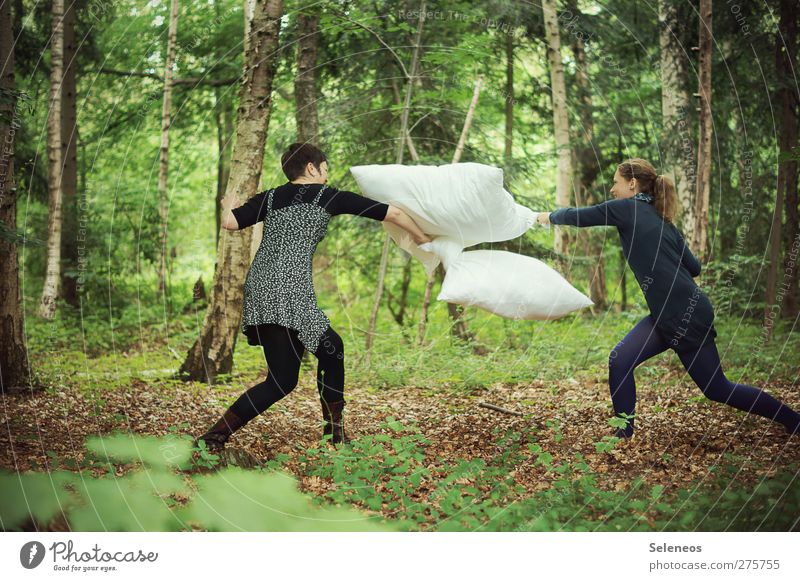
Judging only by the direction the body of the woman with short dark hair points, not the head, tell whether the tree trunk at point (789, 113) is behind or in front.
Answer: in front

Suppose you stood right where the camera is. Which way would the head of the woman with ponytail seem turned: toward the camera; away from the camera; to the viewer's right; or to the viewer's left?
to the viewer's left

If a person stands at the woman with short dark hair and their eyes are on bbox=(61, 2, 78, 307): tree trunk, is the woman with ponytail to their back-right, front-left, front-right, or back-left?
back-right

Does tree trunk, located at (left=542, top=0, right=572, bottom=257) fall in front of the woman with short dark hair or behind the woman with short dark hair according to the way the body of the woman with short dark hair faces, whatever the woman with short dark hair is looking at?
in front

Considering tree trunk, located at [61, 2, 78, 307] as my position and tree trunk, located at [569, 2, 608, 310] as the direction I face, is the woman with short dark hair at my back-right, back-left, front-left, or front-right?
front-right

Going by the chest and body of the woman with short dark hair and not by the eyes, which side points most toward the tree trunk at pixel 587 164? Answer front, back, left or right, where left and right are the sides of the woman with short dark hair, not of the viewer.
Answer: front

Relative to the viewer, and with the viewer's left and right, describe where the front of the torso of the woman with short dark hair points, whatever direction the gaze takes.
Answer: facing away from the viewer and to the right of the viewer

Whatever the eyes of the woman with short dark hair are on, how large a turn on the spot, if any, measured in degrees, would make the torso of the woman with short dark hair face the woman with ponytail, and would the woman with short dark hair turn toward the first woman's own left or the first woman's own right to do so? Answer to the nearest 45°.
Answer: approximately 45° to the first woman's own right

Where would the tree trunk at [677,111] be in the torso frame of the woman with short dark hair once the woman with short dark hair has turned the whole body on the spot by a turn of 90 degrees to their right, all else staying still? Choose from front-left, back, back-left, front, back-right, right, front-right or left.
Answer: left

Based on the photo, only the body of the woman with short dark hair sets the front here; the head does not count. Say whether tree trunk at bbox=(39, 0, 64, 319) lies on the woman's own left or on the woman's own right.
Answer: on the woman's own left

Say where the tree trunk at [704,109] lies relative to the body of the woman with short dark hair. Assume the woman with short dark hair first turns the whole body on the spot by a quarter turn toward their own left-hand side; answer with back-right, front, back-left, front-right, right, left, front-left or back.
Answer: right

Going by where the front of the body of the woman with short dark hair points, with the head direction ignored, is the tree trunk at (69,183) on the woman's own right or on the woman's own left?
on the woman's own left

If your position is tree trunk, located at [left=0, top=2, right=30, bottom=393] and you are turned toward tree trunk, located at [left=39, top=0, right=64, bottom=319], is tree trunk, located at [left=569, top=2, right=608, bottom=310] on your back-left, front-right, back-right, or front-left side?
front-right

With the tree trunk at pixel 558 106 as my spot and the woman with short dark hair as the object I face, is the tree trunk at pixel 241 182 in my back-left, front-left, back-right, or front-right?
front-right
